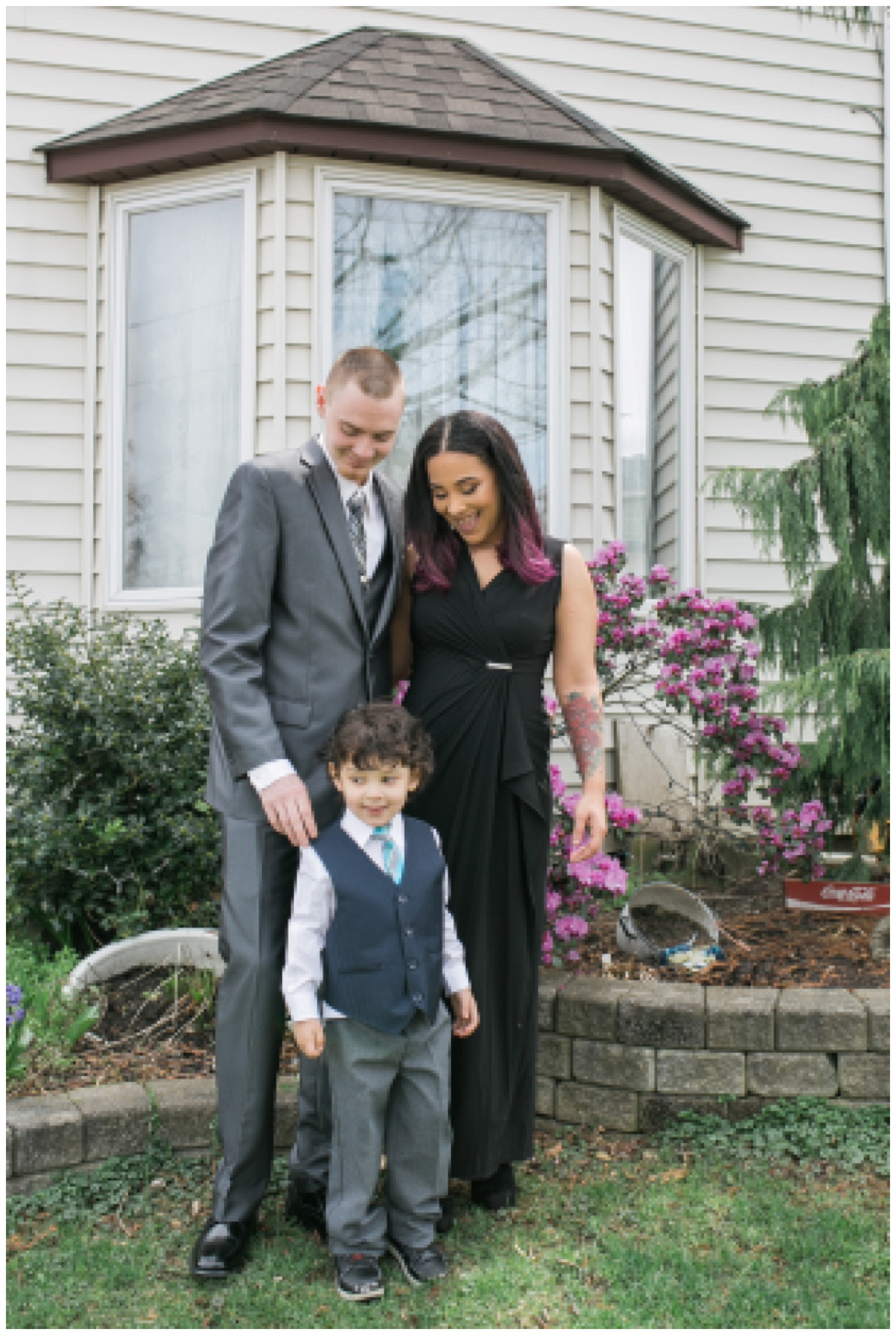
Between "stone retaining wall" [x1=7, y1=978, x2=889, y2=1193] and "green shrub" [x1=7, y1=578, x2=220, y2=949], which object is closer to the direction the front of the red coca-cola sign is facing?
the stone retaining wall

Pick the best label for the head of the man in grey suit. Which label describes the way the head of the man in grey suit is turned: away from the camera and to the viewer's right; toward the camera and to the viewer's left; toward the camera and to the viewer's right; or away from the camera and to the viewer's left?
toward the camera and to the viewer's right

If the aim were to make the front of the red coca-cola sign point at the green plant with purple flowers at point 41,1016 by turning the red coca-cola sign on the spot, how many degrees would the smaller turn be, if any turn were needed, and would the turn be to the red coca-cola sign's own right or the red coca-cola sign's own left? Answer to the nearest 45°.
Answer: approximately 45° to the red coca-cola sign's own right

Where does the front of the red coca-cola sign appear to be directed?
toward the camera

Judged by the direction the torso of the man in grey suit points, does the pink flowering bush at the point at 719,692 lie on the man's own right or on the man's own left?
on the man's own left

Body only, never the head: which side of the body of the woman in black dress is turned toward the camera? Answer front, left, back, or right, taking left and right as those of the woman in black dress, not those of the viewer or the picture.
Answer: front

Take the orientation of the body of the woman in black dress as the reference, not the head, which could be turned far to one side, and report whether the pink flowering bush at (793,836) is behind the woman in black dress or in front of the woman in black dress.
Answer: behind

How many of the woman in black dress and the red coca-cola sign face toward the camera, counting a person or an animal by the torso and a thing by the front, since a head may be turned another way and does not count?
2

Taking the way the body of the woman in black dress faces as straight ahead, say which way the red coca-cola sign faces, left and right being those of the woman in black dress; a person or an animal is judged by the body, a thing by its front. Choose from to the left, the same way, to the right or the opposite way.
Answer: the same way

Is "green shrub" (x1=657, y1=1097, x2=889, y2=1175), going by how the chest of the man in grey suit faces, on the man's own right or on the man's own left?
on the man's own left

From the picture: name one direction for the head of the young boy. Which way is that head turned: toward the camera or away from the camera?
toward the camera

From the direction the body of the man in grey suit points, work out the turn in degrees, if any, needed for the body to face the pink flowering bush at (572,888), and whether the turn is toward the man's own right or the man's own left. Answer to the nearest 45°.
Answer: approximately 90° to the man's own left
